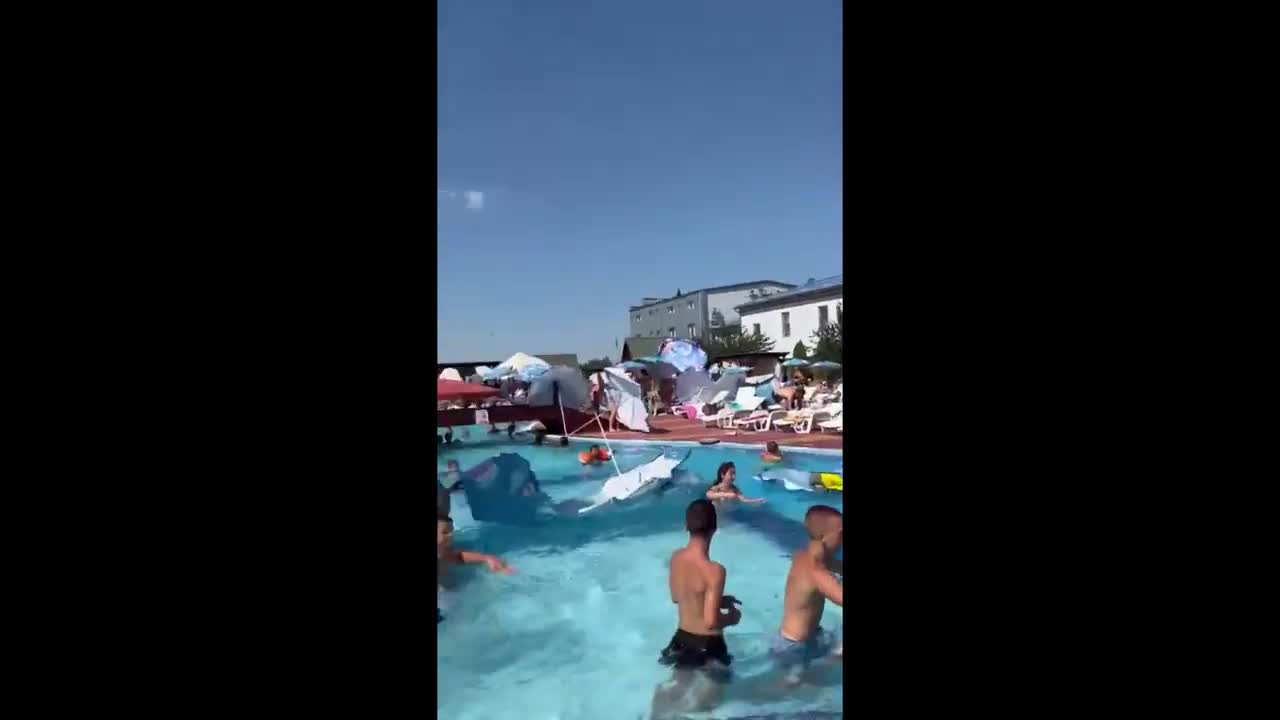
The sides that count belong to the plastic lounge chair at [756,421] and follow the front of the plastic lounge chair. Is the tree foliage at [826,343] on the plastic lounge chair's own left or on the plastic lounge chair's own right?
on the plastic lounge chair's own right

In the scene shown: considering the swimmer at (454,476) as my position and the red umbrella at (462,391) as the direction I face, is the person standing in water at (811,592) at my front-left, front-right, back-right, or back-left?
back-right

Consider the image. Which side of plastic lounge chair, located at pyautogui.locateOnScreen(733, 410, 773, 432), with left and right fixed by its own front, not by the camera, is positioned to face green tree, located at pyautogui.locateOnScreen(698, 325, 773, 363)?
right

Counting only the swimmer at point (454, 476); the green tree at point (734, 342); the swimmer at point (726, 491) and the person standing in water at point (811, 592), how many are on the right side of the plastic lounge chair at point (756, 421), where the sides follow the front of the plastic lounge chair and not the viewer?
1

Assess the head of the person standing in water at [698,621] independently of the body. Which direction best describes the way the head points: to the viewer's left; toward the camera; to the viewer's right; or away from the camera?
away from the camera

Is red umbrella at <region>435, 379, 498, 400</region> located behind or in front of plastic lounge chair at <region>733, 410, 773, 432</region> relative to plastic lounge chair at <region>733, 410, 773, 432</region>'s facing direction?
in front

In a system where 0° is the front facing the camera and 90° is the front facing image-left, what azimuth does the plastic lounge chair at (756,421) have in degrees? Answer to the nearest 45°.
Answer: approximately 90°
